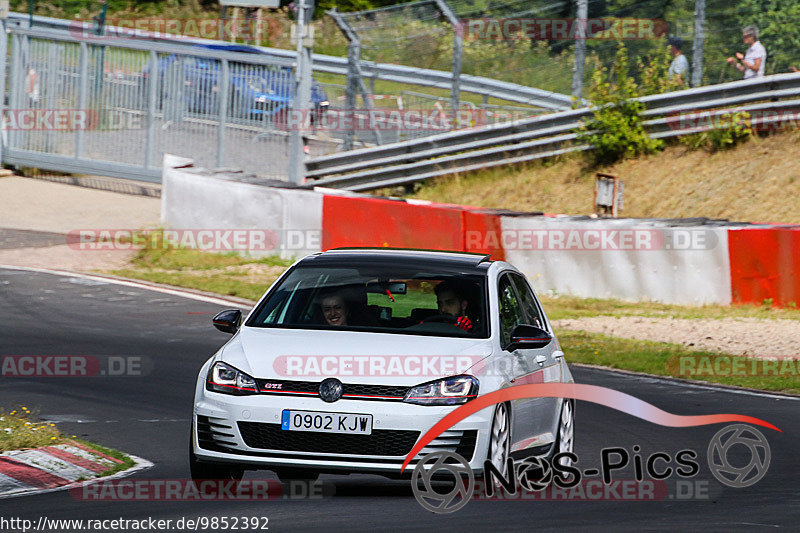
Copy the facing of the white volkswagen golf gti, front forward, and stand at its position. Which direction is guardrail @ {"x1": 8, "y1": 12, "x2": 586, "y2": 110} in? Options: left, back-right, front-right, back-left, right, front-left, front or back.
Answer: back-right

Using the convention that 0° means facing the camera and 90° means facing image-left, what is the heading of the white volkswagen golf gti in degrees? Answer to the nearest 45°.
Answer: approximately 45°

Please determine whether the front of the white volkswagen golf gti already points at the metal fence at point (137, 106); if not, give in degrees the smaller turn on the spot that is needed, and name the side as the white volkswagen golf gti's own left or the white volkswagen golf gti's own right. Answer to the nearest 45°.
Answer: approximately 135° to the white volkswagen golf gti's own right

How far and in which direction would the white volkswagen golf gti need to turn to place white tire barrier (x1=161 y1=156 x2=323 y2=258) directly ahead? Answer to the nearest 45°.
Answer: approximately 135° to its right

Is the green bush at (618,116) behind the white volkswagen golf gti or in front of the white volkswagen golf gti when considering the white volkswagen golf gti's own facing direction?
behind

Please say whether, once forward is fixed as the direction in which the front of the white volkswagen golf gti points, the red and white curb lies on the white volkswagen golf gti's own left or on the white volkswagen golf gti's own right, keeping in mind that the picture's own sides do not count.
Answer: on the white volkswagen golf gti's own right

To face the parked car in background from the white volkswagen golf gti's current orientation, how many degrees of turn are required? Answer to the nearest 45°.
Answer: approximately 135° to its right

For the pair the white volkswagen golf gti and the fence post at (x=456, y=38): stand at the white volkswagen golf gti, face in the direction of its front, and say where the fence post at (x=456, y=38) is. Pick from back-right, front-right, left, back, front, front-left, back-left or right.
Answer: back-right
